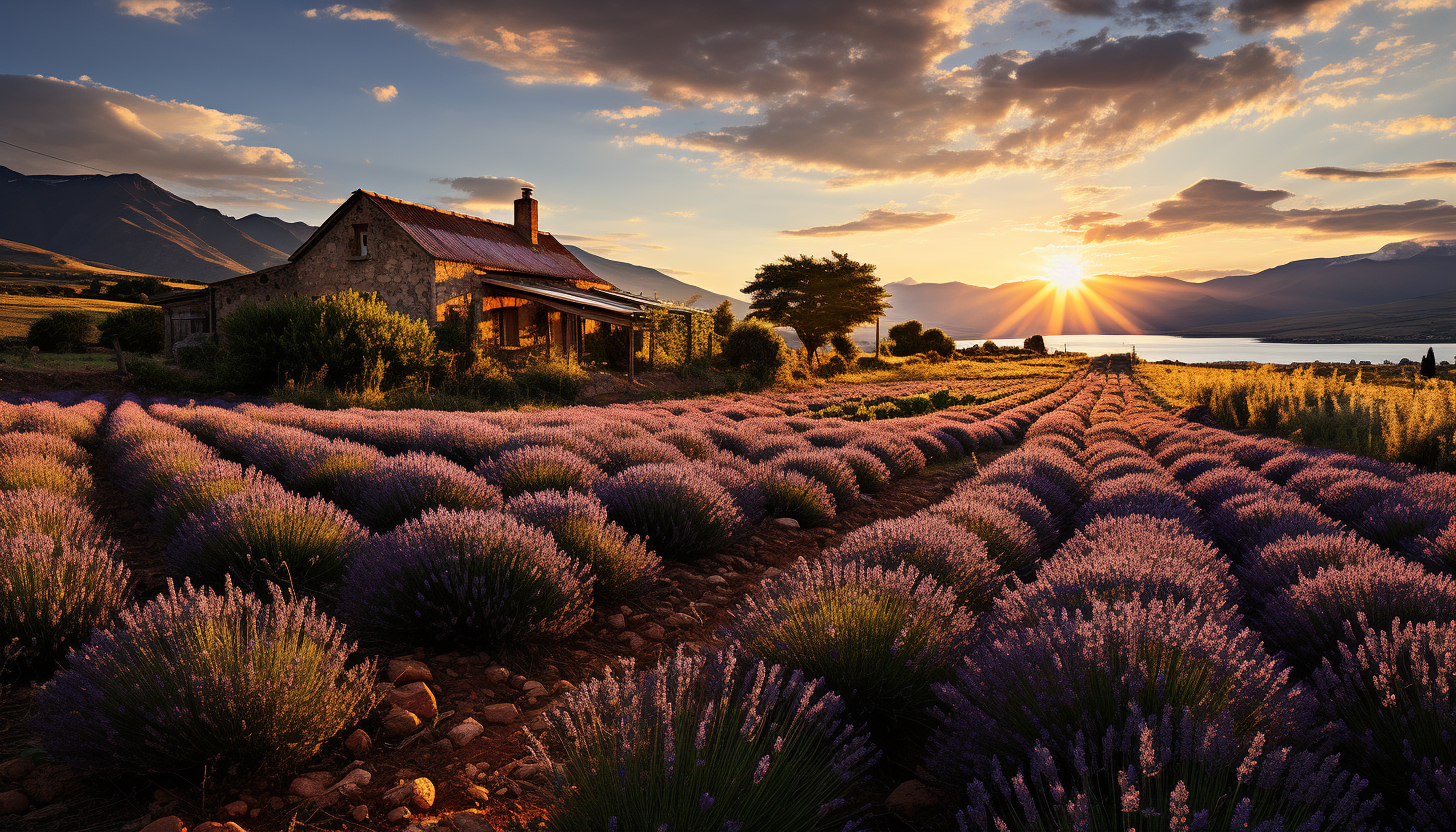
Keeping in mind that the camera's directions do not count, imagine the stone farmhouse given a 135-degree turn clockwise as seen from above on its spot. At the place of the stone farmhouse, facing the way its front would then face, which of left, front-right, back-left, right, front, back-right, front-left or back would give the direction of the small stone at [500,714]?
left

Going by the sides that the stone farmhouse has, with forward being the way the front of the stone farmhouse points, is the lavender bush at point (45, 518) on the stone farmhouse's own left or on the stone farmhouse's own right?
on the stone farmhouse's own right

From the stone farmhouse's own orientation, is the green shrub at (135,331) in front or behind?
behind

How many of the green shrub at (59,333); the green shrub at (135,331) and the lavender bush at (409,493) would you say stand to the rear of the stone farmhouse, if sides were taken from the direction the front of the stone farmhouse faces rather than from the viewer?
2

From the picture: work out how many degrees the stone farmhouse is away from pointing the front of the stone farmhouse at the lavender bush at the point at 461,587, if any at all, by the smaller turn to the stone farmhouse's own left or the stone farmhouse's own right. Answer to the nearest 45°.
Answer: approximately 45° to the stone farmhouse's own right

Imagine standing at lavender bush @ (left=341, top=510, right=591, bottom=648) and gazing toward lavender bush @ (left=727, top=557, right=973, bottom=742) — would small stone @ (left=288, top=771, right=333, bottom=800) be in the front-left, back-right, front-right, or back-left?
front-right

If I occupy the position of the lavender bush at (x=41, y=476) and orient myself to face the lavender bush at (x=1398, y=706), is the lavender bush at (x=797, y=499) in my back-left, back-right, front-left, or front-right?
front-left

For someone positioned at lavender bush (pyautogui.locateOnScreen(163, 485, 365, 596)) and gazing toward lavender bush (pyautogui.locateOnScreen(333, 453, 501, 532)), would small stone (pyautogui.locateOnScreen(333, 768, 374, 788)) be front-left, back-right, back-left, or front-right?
back-right

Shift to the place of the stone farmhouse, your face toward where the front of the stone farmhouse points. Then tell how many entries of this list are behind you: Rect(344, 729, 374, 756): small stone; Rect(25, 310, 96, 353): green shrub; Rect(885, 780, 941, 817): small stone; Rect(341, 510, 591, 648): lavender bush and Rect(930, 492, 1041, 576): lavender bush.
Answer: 1

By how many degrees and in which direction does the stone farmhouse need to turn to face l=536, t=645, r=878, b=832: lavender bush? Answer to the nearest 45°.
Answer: approximately 45° to its right

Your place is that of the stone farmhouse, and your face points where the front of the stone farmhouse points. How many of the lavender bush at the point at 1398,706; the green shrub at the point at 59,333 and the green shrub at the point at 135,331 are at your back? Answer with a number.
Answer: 2

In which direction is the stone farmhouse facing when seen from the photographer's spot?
facing the viewer and to the right of the viewer

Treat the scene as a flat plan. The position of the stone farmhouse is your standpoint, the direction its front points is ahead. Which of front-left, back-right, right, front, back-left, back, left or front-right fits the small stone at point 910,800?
front-right

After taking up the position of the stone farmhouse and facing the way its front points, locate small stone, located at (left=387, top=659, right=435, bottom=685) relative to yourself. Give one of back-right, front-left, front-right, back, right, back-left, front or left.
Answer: front-right
